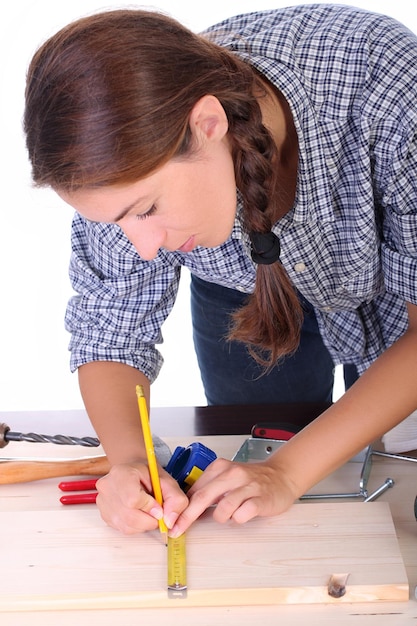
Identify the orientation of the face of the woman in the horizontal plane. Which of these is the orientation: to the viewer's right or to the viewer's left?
to the viewer's left

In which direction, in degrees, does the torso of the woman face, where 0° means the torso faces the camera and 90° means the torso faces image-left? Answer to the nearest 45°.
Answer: approximately 45°

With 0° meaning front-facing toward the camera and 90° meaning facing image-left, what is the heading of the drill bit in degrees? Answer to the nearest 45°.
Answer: approximately 270°

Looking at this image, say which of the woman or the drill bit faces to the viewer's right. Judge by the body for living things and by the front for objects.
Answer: the drill bit

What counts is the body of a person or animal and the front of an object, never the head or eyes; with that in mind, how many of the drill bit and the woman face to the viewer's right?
1
